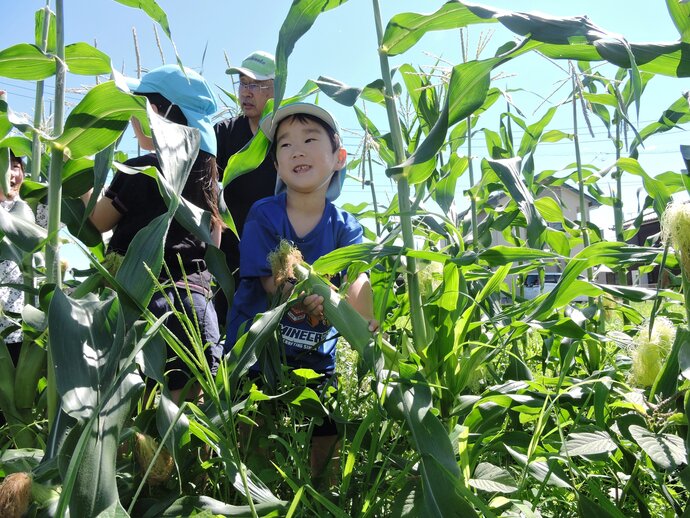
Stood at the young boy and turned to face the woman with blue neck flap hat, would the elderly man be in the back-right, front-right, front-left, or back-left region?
front-right

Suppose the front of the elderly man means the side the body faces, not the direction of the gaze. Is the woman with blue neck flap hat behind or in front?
in front

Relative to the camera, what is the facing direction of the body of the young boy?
toward the camera

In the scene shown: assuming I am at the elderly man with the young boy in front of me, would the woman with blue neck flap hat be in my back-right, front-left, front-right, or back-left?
front-right

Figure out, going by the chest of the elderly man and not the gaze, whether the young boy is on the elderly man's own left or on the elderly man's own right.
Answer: on the elderly man's own left

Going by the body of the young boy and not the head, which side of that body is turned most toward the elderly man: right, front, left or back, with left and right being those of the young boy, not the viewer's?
back

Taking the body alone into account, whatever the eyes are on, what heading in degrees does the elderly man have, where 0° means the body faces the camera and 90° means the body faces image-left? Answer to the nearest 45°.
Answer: approximately 45°

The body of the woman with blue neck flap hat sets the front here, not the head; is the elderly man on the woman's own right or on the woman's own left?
on the woman's own right

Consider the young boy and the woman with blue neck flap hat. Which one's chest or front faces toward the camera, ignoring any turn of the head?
the young boy
